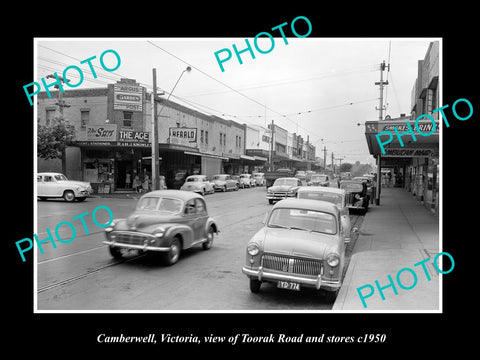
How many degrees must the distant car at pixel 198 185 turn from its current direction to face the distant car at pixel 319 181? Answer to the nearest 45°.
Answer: approximately 45° to its right

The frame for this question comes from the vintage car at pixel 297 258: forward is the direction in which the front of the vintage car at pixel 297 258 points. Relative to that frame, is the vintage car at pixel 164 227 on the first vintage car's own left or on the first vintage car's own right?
on the first vintage car's own right

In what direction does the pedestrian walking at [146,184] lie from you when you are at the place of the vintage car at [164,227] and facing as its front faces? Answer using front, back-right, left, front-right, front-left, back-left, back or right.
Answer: back-right

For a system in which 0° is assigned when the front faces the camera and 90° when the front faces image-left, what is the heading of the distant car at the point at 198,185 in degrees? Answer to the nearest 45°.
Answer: approximately 225°

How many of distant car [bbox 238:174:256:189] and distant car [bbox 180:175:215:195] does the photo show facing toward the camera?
0

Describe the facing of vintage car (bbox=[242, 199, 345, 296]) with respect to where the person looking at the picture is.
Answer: facing the viewer

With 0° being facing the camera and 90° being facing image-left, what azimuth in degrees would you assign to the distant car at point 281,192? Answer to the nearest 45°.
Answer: approximately 45°

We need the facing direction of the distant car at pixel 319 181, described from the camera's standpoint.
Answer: facing the viewer and to the left of the viewer

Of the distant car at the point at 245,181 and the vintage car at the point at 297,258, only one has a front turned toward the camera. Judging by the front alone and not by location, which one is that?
the vintage car

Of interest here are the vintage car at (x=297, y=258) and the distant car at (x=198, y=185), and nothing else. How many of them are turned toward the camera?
1

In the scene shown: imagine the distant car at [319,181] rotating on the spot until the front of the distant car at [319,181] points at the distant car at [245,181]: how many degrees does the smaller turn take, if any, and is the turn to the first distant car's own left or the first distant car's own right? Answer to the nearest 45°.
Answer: approximately 90° to the first distant car's own right

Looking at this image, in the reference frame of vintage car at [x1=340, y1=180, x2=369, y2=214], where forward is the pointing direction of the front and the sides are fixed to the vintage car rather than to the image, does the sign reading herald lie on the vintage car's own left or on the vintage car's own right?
on the vintage car's own right

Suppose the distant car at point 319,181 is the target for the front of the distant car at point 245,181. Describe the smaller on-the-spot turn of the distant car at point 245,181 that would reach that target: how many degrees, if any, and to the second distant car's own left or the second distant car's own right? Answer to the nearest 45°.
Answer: approximately 90° to the second distant car's own right

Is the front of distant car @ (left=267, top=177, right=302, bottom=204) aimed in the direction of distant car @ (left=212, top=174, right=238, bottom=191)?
no

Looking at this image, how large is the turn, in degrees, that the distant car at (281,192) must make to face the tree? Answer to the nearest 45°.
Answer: approximately 45° to its right

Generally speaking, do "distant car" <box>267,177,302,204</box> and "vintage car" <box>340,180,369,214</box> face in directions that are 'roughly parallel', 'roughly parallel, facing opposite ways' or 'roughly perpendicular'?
roughly parallel

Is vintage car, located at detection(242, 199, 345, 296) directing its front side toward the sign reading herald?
no
